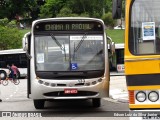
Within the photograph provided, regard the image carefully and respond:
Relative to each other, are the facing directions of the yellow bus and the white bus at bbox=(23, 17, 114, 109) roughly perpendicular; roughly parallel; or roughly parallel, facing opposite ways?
roughly parallel

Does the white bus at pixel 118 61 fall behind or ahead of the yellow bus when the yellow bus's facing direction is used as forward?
behind

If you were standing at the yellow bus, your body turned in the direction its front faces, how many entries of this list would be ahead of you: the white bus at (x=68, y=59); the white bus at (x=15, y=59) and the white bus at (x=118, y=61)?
0

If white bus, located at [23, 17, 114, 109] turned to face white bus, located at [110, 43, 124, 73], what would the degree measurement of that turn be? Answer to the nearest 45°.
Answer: approximately 180°

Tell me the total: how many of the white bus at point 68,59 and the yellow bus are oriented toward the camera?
2

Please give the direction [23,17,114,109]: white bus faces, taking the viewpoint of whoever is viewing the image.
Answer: facing the viewer

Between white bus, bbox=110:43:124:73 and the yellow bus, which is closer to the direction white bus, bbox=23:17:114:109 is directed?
the yellow bus

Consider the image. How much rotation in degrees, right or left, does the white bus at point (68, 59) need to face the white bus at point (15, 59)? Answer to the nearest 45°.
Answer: approximately 180°

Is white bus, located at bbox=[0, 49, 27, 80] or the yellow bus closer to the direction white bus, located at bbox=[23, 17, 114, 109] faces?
the yellow bus

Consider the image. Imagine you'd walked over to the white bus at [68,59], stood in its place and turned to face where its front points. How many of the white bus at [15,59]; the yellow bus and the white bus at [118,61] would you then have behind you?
2
